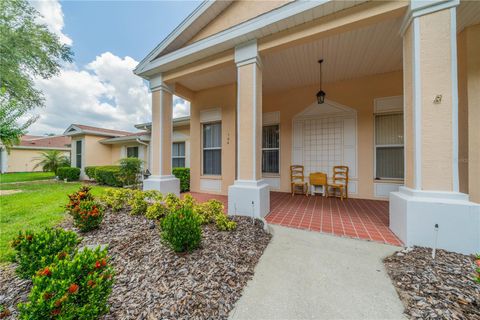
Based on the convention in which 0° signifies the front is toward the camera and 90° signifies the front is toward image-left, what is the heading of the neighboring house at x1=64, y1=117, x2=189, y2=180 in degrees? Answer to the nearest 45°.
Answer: approximately 45°

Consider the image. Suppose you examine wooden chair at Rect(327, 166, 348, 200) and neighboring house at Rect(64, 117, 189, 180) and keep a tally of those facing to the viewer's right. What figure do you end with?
0

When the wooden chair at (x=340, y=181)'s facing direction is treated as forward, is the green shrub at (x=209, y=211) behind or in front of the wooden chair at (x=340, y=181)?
in front

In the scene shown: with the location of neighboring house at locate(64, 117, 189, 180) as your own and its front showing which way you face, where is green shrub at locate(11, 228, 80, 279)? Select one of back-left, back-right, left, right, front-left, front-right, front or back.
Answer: front-left

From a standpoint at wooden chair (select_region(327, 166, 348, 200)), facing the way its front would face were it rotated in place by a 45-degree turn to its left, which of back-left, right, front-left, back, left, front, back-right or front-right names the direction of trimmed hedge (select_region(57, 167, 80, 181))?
right

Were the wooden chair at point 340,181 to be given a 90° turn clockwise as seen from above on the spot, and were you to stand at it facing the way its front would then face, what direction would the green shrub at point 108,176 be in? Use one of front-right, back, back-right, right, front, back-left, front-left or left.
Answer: front-left

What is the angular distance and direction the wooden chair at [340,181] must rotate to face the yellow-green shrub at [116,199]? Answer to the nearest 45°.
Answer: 0° — it already faces it

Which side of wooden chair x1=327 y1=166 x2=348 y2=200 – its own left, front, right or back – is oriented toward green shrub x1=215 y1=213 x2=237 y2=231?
front

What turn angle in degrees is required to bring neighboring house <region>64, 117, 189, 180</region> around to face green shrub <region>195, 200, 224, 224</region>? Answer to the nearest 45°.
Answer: approximately 45° to its left

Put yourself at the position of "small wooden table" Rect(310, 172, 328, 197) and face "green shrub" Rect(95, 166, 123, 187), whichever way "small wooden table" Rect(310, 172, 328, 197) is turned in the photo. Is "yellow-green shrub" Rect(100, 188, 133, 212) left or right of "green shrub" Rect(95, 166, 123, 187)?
left
